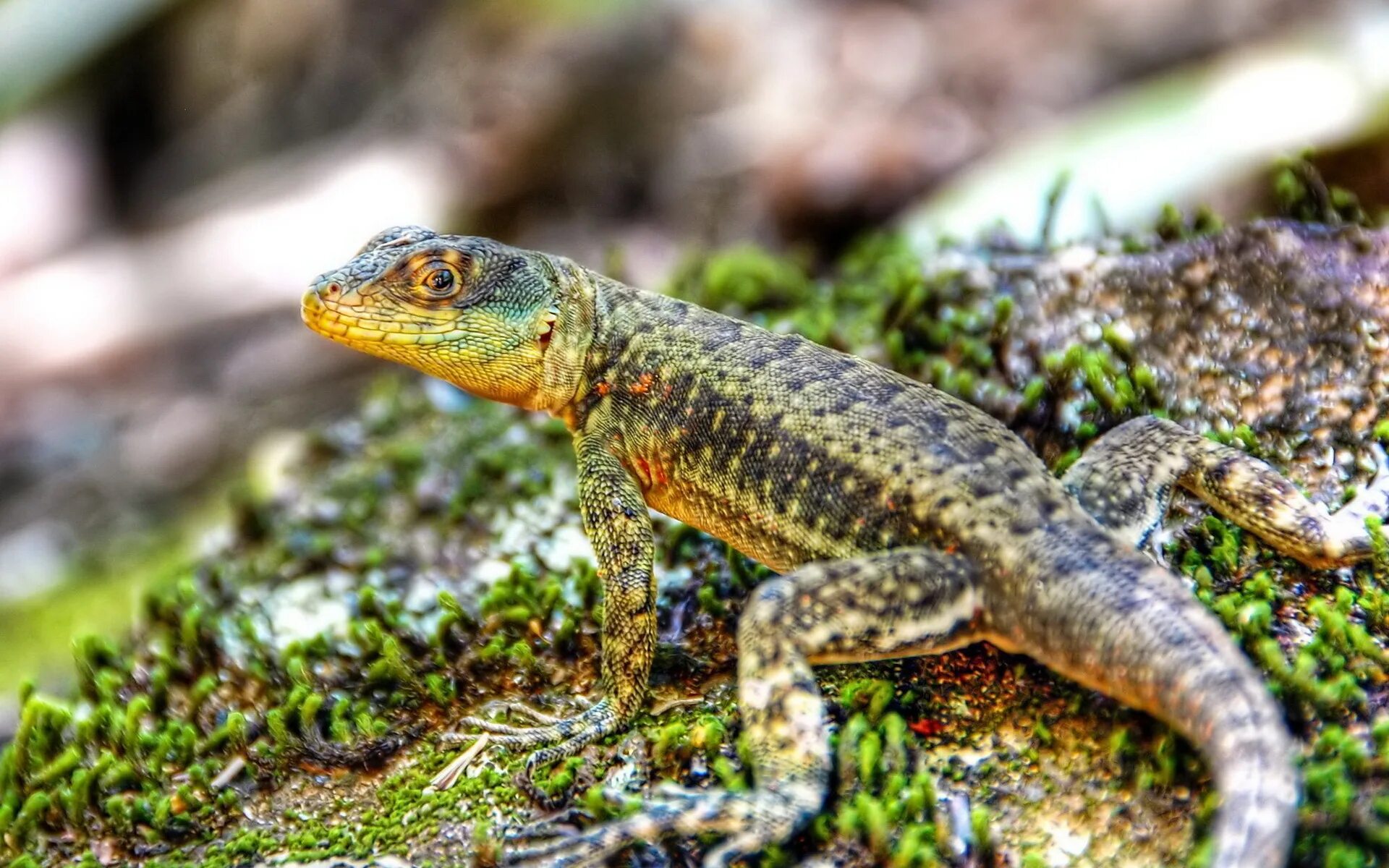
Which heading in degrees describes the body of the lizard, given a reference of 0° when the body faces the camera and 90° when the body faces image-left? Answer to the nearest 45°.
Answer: approximately 135°
